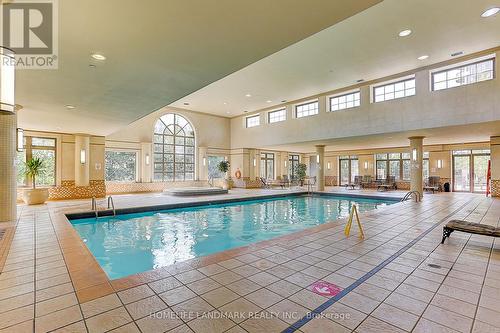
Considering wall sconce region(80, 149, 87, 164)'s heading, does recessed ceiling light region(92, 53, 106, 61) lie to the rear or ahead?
ahead

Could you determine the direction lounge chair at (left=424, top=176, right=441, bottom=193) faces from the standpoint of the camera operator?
facing the viewer and to the left of the viewer

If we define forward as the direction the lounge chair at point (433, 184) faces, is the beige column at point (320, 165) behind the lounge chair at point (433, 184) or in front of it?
in front

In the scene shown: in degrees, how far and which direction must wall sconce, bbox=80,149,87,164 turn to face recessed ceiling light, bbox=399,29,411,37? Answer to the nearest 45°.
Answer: approximately 45° to its left

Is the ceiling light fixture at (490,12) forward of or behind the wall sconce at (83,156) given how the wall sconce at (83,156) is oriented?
forward

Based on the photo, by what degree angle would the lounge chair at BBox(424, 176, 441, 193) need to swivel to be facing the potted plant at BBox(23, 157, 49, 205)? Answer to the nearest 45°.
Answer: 0° — it already faces it

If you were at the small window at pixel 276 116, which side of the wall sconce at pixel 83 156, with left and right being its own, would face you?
left

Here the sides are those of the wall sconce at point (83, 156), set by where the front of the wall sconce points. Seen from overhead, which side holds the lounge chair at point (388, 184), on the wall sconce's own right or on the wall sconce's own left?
on the wall sconce's own left

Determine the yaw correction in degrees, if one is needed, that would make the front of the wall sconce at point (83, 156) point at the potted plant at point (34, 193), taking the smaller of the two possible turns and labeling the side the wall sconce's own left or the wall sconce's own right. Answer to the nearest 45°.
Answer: approximately 45° to the wall sconce's own right

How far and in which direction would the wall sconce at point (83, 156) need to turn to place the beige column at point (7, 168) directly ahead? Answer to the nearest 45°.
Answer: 0° — it already faces it

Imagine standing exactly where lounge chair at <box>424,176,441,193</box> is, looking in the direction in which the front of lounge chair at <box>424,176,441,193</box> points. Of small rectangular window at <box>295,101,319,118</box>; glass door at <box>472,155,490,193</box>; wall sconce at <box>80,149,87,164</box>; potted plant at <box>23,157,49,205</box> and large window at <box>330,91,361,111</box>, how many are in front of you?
4

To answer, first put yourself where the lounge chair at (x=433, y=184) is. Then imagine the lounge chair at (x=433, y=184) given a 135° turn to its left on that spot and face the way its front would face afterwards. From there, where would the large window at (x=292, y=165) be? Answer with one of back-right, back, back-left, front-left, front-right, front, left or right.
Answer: back

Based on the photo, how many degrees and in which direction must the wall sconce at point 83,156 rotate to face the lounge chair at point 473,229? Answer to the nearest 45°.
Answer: approximately 45° to its left

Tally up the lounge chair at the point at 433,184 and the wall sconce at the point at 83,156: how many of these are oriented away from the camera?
0

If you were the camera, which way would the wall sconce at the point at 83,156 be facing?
facing the viewer

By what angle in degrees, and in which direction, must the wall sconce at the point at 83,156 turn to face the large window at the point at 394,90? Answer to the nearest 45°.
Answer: approximately 45° to its left
